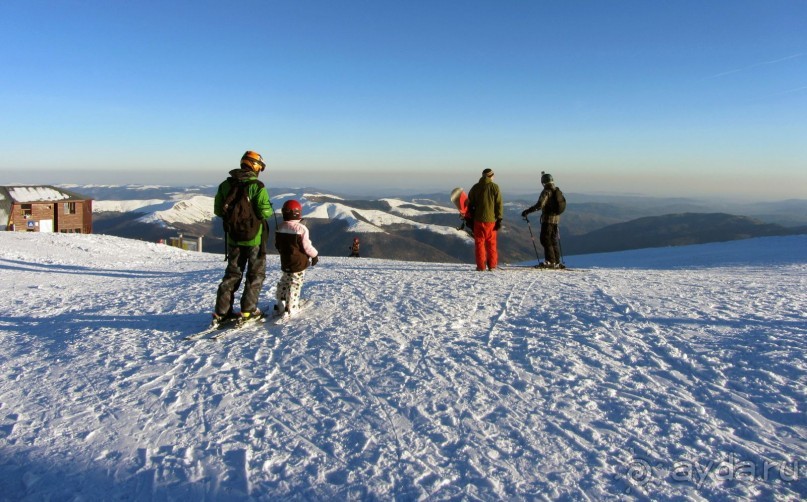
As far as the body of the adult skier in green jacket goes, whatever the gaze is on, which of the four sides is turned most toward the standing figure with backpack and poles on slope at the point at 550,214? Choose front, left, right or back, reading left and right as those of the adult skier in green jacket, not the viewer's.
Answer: front

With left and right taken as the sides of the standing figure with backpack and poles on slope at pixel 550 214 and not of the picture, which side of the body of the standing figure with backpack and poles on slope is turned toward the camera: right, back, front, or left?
left

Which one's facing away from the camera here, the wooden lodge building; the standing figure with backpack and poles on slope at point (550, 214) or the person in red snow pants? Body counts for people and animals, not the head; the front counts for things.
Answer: the person in red snow pants

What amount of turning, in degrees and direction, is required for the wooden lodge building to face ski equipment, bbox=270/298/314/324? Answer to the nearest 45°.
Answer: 0° — it already faces it

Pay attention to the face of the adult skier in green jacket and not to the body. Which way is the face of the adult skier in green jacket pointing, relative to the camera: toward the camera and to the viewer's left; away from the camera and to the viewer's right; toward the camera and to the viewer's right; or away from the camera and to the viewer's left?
away from the camera and to the viewer's right

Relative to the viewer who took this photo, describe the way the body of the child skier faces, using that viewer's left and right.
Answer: facing away from the viewer and to the right of the viewer

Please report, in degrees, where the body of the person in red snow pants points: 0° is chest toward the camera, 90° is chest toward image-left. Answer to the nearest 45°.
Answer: approximately 180°

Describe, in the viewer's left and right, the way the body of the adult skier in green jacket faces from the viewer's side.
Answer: facing away from the viewer and to the right of the viewer
